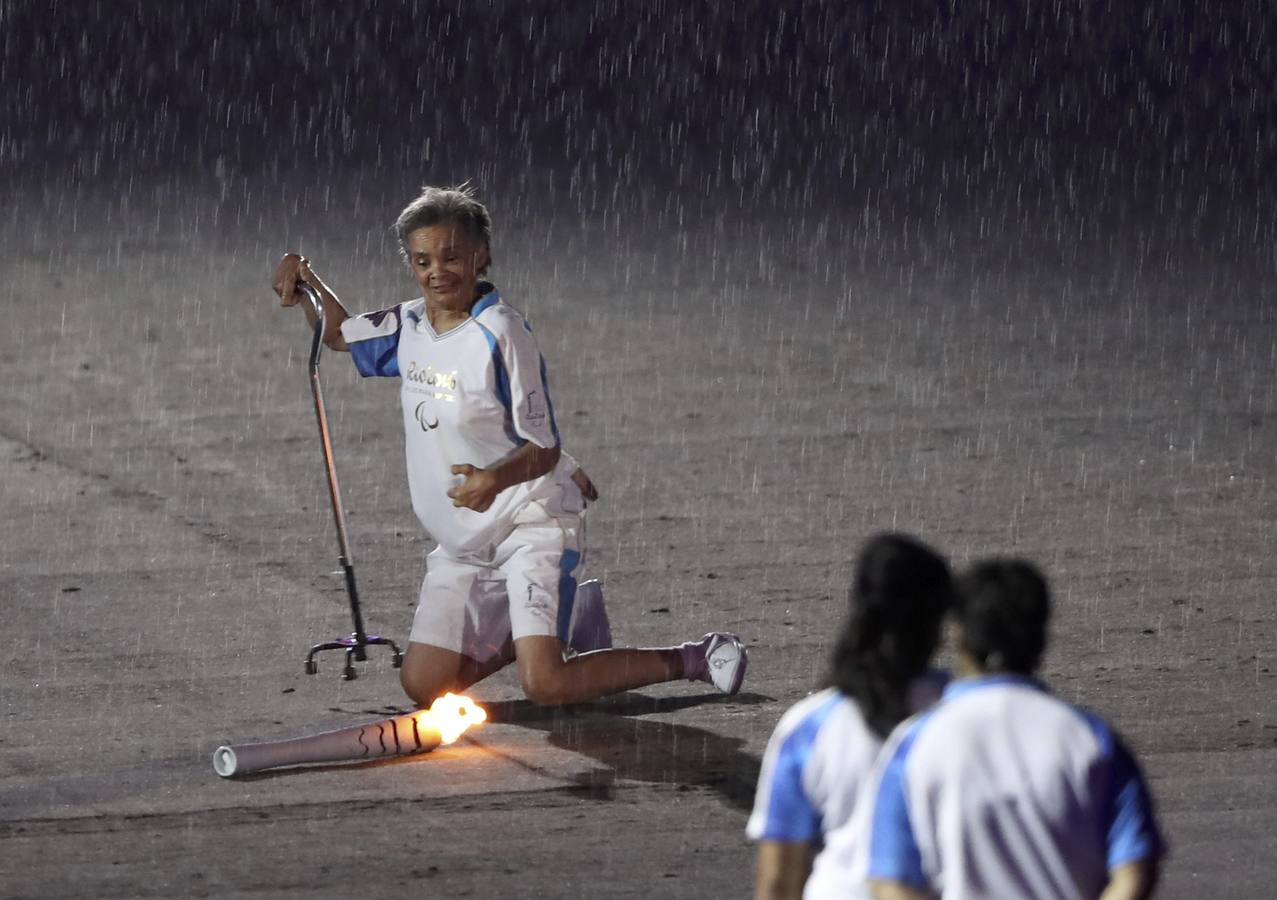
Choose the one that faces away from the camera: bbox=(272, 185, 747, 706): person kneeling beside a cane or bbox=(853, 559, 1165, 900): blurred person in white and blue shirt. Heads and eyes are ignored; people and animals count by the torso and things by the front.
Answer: the blurred person in white and blue shirt

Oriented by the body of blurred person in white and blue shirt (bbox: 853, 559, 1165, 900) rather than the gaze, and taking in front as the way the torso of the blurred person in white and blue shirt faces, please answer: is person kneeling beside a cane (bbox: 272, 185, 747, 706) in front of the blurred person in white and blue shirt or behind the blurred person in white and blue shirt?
in front

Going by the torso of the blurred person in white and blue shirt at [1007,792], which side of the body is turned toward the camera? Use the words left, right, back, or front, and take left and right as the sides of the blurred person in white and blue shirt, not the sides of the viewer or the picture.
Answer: back

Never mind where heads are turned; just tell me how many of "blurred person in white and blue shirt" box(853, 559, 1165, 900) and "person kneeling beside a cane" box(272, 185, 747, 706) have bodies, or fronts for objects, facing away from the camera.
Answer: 1

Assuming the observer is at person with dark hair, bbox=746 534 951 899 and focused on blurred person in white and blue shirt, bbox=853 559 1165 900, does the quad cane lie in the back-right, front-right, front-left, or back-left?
back-left

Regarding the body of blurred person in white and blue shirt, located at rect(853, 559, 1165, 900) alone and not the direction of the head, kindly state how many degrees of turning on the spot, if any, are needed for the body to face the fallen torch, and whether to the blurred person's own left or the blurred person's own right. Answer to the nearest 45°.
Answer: approximately 45° to the blurred person's own left

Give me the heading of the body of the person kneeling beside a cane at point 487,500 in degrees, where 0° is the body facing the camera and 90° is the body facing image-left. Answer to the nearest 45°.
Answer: approximately 45°

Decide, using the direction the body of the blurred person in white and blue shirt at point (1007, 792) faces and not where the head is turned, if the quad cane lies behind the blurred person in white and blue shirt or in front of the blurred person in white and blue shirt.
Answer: in front
